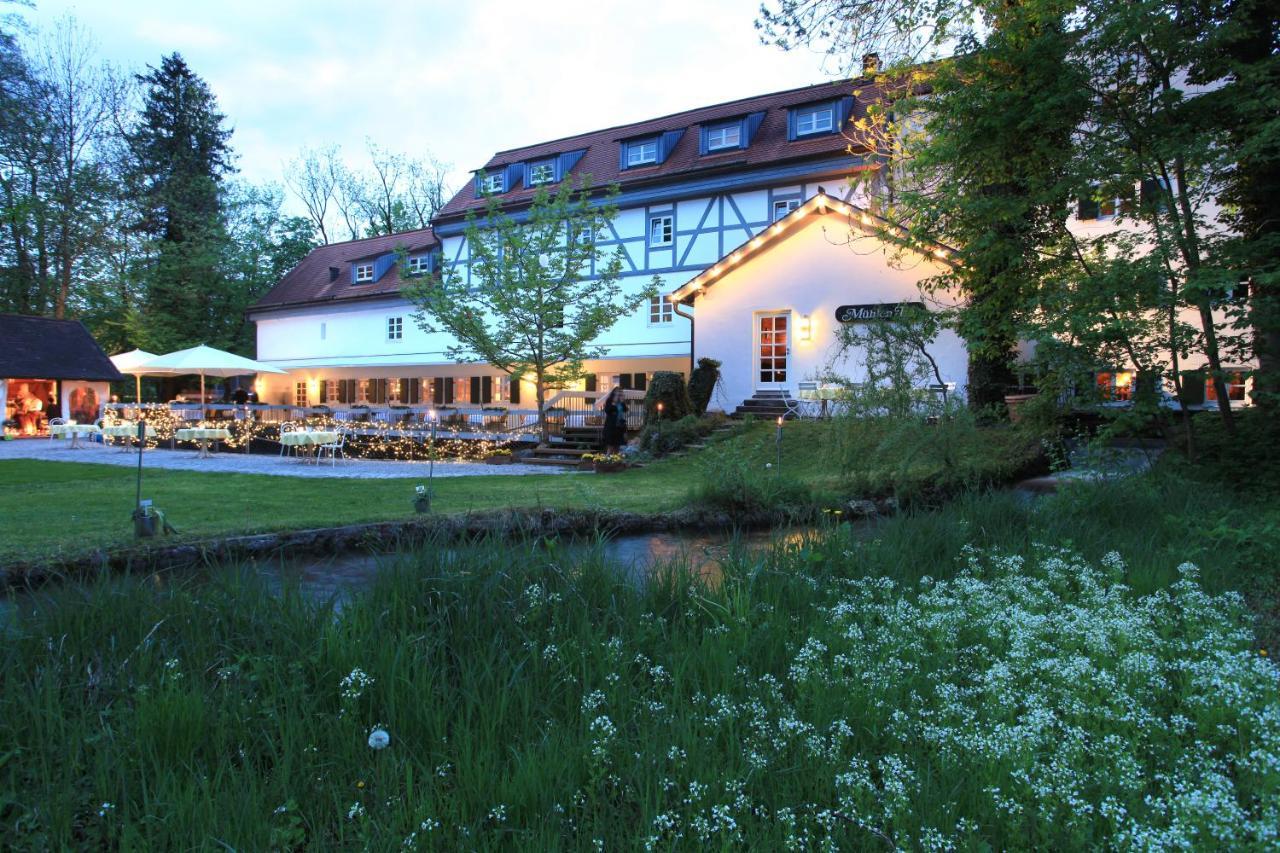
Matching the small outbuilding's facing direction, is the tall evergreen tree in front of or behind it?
behind

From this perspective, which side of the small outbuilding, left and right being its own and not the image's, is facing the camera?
front

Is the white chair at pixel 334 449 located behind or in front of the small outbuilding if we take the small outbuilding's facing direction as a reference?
in front

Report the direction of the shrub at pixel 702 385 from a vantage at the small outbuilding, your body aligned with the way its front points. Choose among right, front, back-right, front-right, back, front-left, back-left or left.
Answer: front-left

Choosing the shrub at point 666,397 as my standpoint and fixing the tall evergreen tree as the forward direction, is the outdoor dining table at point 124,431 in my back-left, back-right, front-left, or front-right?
front-left

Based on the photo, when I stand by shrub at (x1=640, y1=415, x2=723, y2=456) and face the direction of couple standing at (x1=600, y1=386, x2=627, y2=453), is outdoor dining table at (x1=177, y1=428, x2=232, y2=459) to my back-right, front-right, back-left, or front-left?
front-left

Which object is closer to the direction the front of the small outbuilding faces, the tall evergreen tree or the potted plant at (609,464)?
the potted plant

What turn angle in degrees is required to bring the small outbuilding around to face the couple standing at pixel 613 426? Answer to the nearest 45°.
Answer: approximately 45° to its left

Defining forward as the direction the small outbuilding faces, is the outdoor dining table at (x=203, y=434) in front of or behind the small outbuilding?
in front
